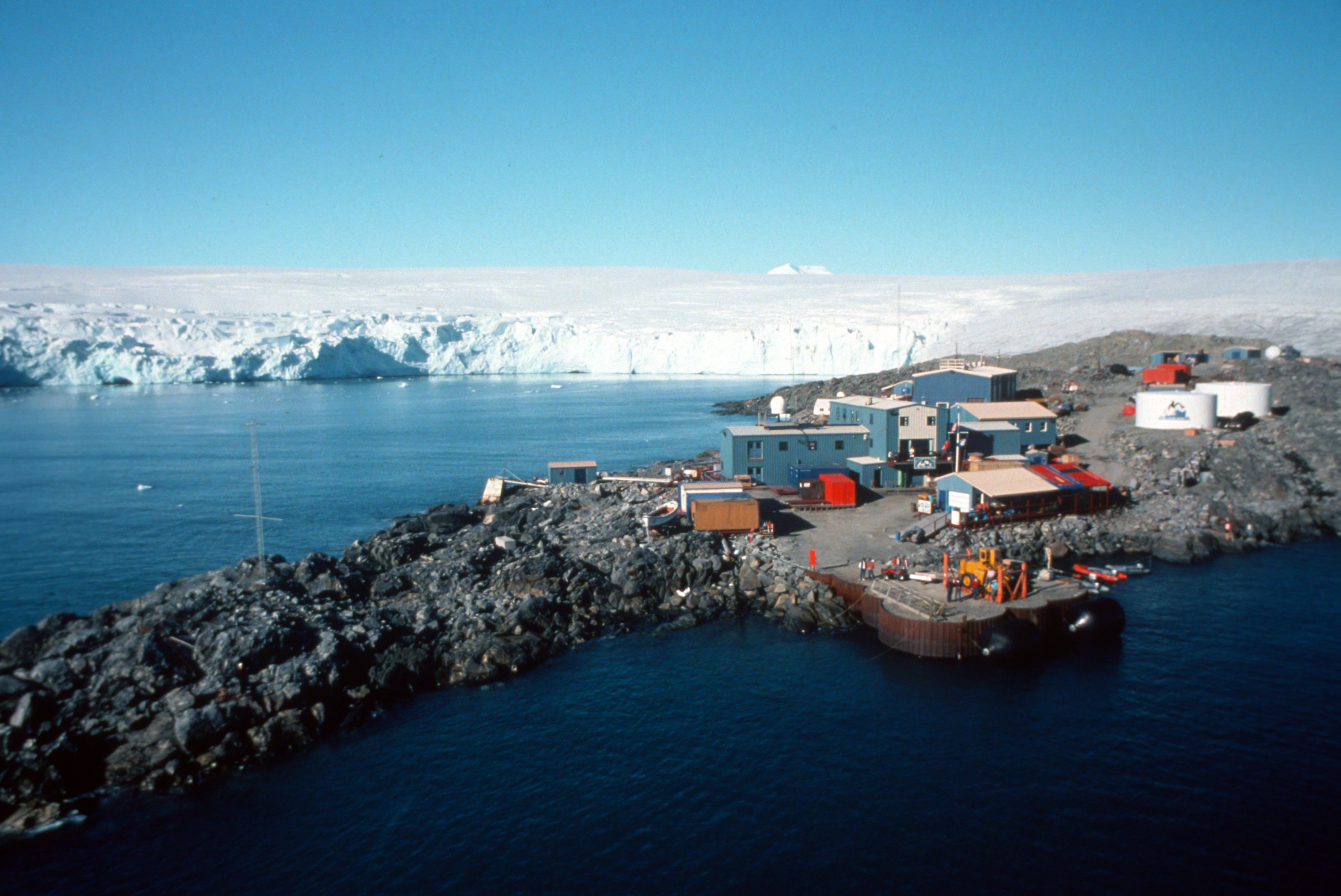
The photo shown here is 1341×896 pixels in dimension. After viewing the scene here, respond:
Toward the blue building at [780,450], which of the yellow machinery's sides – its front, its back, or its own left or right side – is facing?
back

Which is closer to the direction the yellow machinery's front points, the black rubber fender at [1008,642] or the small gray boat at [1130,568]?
the black rubber fender

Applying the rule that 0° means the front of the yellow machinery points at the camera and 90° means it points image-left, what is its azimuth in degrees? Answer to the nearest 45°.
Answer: approximately 315°

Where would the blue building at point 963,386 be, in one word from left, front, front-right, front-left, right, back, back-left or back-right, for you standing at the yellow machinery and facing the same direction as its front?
back-left

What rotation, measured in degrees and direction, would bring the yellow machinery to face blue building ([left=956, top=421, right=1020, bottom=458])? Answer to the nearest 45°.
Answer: approximately 135° to its left

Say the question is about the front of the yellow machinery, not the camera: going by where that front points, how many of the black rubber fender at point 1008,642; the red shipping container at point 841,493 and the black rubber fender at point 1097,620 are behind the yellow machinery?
1

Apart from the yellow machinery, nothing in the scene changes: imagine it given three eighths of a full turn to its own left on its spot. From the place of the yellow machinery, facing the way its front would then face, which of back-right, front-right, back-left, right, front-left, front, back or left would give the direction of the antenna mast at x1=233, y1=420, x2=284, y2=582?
left

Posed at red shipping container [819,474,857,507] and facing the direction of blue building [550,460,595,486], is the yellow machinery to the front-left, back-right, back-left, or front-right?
back-left

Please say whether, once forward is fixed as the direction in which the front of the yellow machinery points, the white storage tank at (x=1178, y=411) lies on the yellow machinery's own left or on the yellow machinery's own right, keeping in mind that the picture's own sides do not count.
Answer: on the yellow machinery's own left
